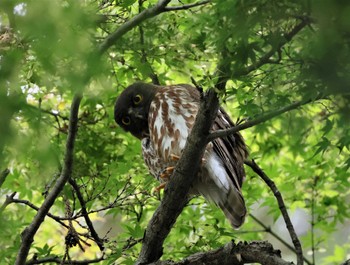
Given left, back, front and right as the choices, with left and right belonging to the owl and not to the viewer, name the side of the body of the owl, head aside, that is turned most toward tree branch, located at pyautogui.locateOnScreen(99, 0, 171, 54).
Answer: front

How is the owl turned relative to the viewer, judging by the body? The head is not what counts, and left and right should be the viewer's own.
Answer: facing the viewer and to the left of the viewer

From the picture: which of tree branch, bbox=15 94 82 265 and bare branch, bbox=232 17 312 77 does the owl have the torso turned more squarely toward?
the tree branch
